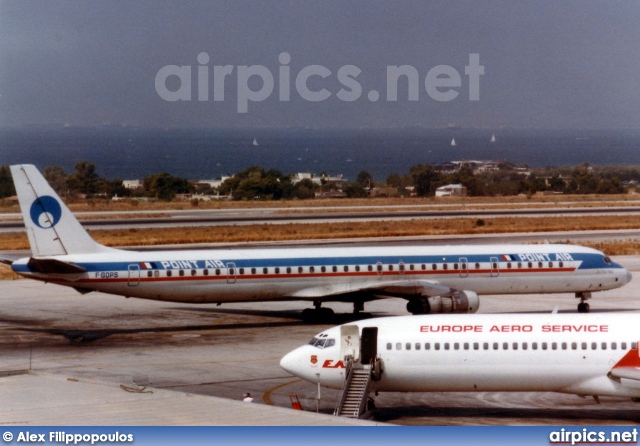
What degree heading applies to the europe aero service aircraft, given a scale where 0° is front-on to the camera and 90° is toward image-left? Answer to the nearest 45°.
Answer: approximately 90°
